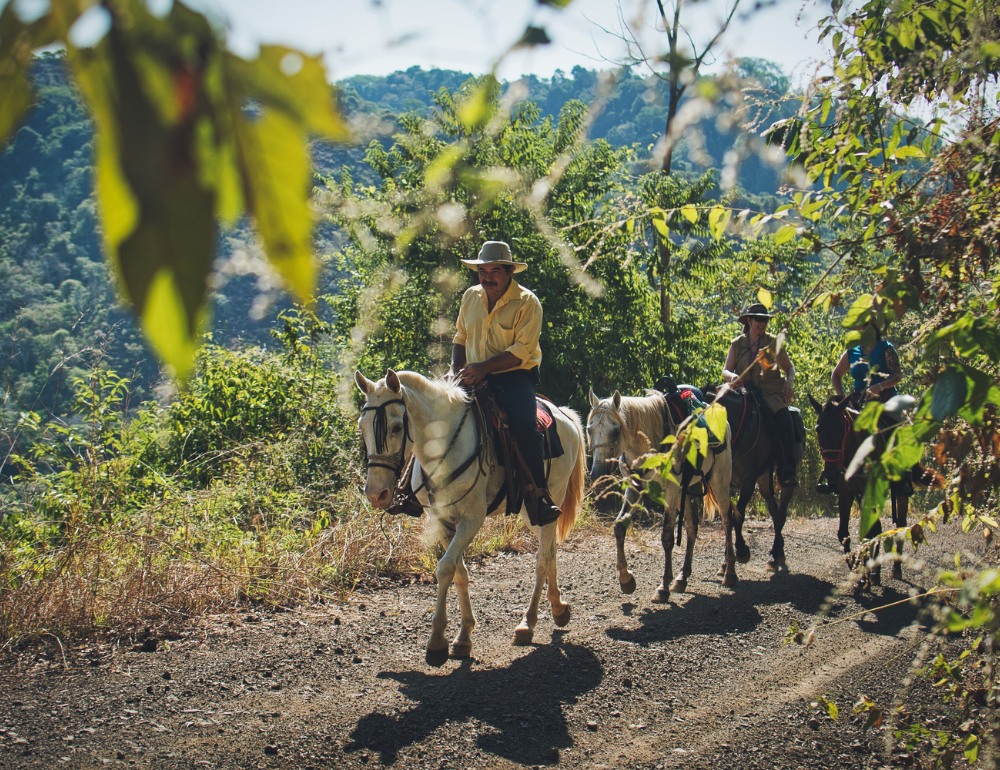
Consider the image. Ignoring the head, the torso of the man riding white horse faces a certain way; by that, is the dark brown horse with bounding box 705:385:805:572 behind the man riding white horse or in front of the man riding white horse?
behind

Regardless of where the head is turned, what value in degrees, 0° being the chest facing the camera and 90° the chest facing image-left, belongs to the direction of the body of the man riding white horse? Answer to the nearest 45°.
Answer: approximately 45°

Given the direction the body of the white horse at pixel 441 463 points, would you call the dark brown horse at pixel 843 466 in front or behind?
behind

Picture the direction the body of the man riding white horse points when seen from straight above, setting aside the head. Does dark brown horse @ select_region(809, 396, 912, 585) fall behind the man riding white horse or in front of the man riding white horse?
behind

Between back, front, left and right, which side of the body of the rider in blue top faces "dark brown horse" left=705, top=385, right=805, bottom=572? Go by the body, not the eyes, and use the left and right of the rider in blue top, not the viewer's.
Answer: right

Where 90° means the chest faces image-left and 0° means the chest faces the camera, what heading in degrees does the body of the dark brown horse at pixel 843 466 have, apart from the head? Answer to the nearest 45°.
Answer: approximately 45°

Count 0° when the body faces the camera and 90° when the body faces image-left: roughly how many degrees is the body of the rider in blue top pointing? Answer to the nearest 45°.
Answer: approximately 45°
